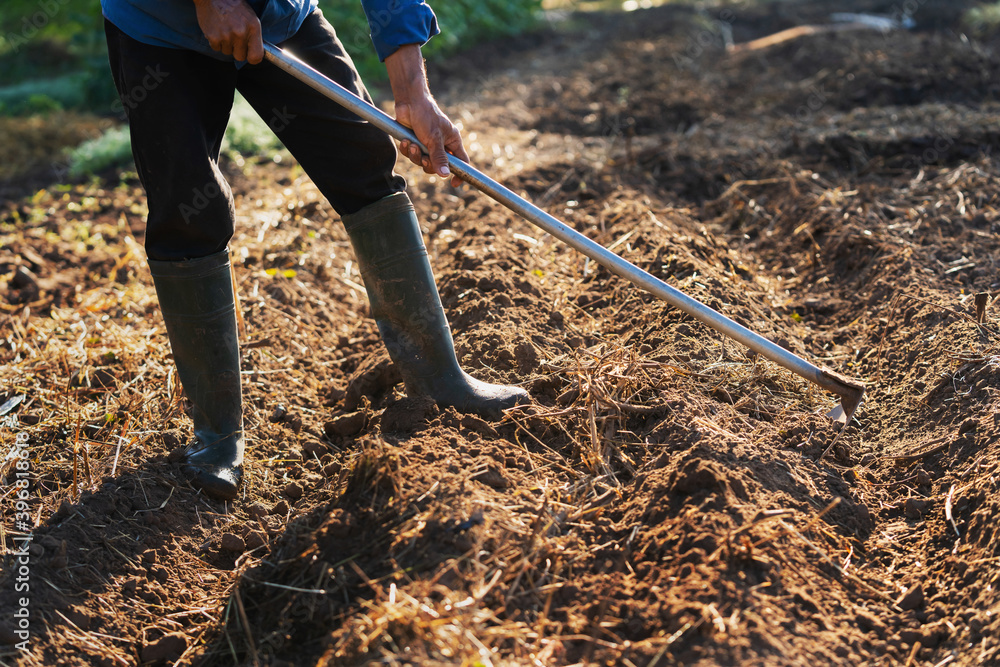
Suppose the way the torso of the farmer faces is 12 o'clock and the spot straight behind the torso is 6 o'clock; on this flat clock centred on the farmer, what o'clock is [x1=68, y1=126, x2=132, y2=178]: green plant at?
The green plant is roughly at 7 o'clock from the farmer.

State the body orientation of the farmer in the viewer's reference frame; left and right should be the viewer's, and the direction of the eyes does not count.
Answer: facing the viewer and to the right of the viewer
